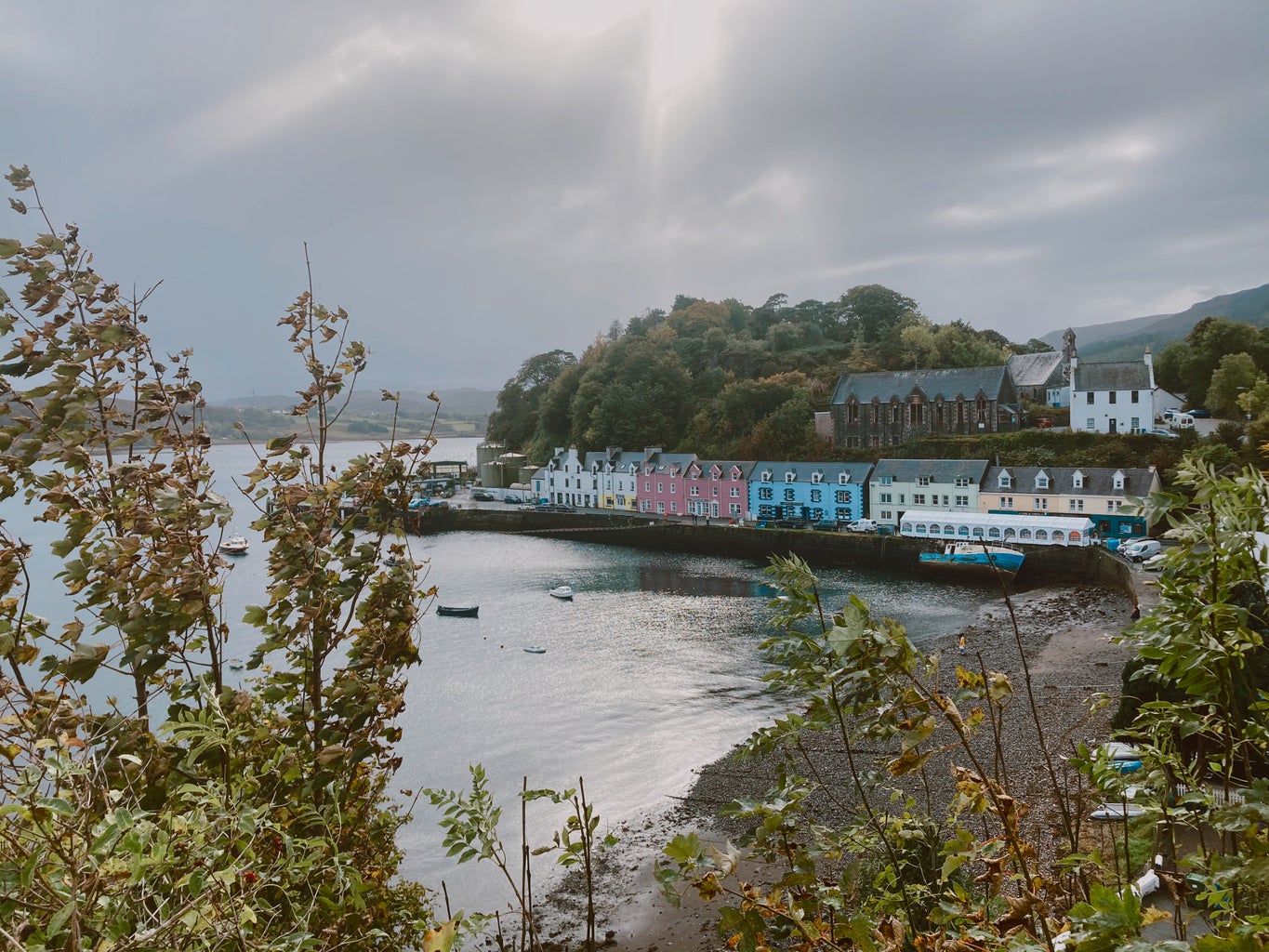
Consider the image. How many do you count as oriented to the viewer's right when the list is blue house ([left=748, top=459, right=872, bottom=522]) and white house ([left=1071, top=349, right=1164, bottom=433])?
0

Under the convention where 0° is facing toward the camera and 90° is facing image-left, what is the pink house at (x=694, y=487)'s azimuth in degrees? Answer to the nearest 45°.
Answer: approximately 0°

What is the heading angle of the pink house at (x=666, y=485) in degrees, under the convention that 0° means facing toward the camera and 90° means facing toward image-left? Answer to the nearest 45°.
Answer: approximately 0°

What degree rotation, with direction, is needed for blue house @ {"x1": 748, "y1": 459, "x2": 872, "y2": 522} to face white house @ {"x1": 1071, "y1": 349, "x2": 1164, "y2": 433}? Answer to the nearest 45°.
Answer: approximately 90° to its left

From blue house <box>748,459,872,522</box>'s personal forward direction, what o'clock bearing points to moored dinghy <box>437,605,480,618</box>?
The moored dinghy is roughly at 1 o'clock from the blue house.

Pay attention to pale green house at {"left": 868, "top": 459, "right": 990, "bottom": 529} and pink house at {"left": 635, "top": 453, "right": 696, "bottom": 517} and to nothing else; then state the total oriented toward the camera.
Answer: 2
